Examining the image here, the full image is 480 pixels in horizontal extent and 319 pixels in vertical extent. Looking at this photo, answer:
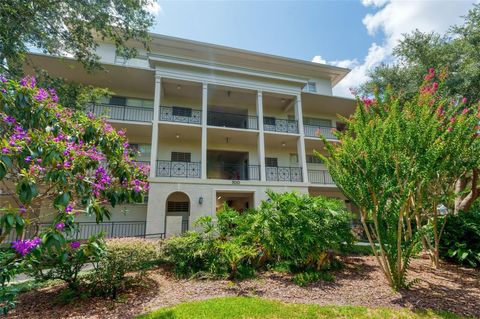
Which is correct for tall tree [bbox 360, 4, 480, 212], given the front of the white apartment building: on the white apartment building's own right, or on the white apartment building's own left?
on the white apartment building's own left

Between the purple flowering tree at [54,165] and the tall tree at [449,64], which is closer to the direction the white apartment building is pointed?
the purple flowering tree

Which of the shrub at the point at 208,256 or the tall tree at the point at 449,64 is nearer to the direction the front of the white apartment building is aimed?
the shrub

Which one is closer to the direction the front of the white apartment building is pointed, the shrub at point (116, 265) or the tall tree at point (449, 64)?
the shrub

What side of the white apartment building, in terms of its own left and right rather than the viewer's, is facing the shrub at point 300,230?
front

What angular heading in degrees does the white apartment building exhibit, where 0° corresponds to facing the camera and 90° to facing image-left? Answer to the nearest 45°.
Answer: approximately 0°

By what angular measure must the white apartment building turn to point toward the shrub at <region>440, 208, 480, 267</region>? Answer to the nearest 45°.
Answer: approximately 45° to its left

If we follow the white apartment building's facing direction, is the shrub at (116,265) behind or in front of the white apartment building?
in front

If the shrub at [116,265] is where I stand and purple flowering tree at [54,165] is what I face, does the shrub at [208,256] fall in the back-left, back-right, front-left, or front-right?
back-left

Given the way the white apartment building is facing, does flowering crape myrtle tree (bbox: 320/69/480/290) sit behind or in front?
in front

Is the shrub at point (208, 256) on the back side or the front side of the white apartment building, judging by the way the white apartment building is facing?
on the front side
